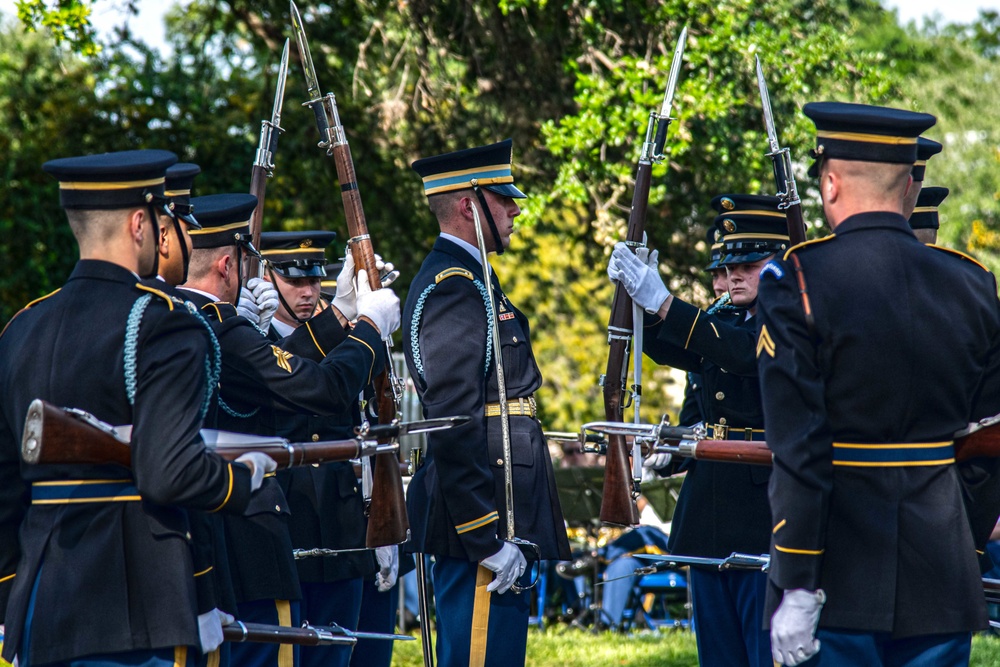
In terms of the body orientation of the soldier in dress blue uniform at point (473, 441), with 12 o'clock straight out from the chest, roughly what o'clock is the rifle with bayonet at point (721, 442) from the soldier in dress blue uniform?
The rifle with bayonet is roughly at 1 o'clock from the soldier in dress blue uniform.

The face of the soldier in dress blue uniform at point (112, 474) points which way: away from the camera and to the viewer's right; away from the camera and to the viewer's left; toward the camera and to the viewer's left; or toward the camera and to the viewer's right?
away from the camera and to the viewer's right

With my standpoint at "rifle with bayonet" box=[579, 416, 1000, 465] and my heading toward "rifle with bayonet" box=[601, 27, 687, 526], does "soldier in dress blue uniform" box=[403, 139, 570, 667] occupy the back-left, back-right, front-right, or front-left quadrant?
front-left

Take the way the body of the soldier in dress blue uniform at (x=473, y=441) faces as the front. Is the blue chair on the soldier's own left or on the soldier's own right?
on the soldier's own left

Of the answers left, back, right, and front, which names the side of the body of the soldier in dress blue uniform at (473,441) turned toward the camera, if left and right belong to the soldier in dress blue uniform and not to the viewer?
right

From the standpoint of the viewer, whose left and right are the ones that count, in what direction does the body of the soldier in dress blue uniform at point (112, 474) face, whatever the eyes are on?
facing away from the viewer and to the right of the viewer

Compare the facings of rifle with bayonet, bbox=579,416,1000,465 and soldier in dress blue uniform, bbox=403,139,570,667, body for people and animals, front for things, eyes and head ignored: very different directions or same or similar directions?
very different directions

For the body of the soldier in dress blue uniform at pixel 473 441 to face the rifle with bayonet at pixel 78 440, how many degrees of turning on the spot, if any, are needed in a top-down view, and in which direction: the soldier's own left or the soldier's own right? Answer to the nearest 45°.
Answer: approximately 135° to the soldier's own right

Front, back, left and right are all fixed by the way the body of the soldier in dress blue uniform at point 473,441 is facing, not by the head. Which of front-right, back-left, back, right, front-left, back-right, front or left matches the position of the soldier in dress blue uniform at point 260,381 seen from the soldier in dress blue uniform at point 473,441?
back

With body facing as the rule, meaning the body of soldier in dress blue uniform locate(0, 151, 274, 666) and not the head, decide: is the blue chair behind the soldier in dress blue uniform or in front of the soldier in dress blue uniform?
in front

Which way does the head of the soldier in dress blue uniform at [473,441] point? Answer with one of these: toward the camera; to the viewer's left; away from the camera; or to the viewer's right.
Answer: to the viewer's right

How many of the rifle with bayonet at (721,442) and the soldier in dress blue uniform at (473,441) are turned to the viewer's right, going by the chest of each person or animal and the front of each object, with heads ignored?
1

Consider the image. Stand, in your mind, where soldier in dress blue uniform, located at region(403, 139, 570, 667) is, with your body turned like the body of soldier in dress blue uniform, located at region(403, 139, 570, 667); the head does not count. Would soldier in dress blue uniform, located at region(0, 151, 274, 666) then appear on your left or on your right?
on your right

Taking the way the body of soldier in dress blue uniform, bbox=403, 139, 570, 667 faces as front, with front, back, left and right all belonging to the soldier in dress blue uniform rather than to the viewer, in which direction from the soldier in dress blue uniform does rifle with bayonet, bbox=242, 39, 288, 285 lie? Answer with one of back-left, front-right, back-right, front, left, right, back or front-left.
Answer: back-left

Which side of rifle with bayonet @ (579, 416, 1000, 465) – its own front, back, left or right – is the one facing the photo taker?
left
